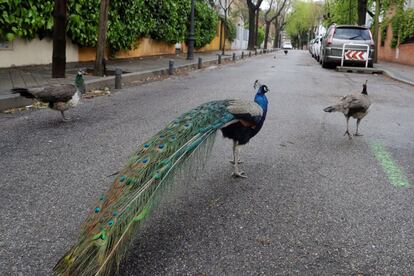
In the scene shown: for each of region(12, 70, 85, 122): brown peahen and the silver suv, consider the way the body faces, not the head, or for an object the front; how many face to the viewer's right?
1

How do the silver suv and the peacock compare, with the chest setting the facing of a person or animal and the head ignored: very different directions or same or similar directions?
same or similar directions

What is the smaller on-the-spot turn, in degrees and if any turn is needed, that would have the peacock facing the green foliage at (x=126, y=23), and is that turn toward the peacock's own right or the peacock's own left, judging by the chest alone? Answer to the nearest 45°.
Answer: approximately 45° to the peacock's own left

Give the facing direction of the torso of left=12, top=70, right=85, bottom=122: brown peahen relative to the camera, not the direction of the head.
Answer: to the viewer's right

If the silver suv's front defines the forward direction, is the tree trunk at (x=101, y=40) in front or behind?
behind

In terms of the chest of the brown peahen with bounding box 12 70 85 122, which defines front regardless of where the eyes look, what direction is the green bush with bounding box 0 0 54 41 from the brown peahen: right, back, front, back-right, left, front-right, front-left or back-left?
left

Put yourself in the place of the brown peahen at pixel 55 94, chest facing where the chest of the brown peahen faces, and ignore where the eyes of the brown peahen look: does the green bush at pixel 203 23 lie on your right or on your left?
on your left

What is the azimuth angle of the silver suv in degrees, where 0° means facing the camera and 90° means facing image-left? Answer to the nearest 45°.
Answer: approximately 180°

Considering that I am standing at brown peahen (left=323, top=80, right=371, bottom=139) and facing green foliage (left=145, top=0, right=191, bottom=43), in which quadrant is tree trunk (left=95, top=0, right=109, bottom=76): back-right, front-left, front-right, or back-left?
front-left

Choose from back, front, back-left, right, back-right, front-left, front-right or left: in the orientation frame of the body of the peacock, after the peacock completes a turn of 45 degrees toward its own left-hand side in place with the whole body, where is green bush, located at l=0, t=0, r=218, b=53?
front

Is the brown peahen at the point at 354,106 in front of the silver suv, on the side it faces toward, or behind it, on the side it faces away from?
behind

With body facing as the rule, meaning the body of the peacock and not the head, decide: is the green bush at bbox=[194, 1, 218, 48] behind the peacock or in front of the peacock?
in front

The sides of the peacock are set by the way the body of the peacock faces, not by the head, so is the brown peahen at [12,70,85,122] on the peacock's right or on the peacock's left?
on the peacock's left
